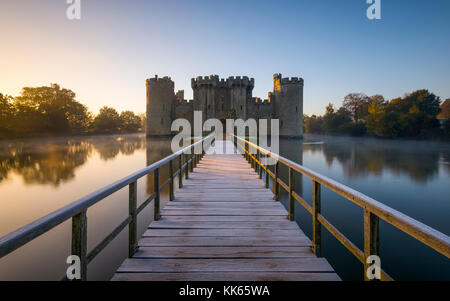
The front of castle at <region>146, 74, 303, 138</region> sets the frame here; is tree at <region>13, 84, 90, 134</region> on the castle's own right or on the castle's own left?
on the castle's own right

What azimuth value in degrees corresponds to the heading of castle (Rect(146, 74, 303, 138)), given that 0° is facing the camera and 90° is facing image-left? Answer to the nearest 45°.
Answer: approximately 0°

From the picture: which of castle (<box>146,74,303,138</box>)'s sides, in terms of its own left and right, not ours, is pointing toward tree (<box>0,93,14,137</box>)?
right
